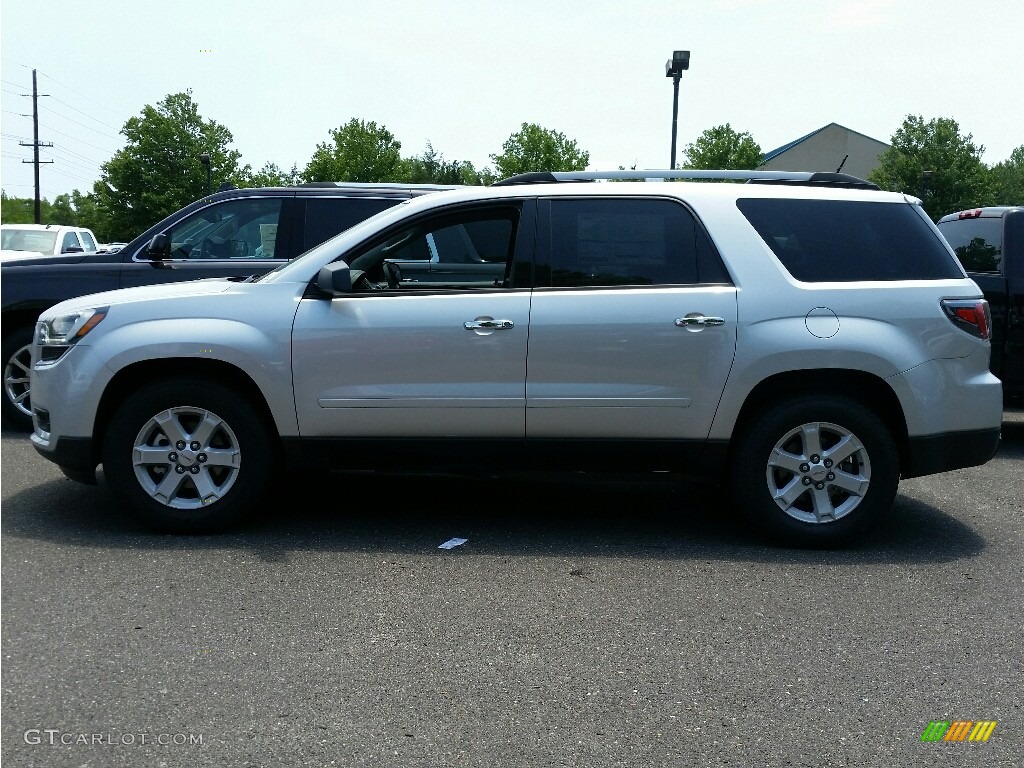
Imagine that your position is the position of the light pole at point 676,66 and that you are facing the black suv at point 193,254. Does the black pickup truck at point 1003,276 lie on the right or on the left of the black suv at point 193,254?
left

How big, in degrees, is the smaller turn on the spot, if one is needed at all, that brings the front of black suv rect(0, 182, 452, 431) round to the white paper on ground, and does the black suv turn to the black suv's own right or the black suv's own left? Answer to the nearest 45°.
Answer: approximately 90° to the black suv's own left

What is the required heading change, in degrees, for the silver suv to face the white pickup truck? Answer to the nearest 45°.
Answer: approximately 45° to its right

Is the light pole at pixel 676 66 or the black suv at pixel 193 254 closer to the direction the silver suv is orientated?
the black suv

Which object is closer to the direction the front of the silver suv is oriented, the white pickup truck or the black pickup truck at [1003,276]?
the white pickup truck

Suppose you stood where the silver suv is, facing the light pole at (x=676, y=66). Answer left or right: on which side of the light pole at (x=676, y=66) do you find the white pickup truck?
left

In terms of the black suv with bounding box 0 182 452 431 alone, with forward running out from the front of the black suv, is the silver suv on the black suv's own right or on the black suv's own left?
on the black suv's own left

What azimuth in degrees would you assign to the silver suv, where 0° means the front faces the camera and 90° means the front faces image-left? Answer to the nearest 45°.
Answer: approximately 90°

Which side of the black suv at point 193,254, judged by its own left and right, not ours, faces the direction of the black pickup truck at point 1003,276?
back

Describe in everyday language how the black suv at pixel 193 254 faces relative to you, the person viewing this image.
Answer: facing to the left of the viewer

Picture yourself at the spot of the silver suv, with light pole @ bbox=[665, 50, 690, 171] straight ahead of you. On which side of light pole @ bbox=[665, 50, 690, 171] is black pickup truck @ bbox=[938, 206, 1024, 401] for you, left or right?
right

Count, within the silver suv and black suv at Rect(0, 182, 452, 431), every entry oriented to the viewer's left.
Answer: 2
